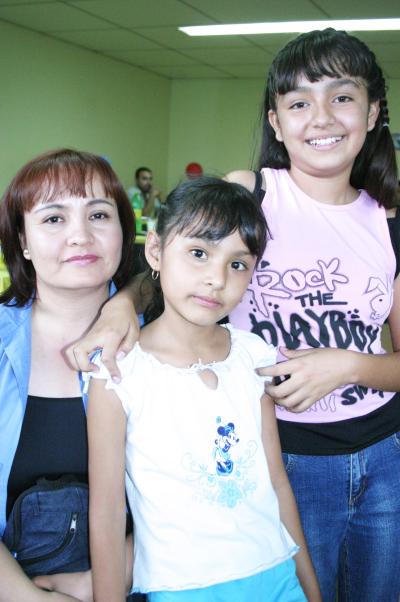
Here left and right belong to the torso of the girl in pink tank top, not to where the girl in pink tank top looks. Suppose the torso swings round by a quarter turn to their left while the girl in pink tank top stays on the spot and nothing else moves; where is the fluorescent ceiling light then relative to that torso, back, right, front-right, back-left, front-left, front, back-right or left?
left

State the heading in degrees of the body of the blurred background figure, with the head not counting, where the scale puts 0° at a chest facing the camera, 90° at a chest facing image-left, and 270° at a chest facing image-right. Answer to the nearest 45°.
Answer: approximately 315°

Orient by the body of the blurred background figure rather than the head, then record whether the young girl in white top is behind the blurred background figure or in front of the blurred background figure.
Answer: in front

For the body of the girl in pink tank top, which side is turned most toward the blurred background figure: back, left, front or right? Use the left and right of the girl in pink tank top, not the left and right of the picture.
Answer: back

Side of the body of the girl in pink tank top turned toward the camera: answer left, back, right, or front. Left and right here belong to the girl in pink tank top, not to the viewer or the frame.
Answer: front

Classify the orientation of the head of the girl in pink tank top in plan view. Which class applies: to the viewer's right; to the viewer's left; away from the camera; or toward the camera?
toward the camera

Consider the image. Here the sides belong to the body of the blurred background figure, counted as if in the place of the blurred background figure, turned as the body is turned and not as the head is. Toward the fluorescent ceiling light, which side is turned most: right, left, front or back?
front

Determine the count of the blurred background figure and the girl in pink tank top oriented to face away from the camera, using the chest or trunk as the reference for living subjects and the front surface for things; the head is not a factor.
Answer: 0
